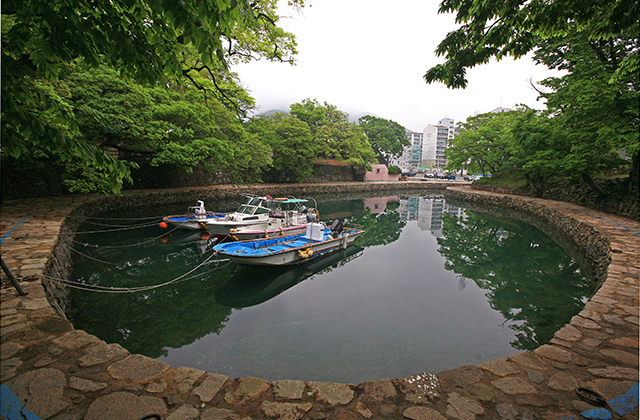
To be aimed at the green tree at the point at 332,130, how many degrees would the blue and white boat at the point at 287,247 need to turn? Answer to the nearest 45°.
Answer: approximately 135° to its right

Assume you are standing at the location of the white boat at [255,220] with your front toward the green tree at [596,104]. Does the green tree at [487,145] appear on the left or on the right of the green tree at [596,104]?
left

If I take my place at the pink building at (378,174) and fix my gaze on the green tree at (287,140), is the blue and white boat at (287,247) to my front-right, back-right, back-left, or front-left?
front-left

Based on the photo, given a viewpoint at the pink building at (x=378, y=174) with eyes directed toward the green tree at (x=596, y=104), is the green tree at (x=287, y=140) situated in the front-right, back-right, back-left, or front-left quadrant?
front-right

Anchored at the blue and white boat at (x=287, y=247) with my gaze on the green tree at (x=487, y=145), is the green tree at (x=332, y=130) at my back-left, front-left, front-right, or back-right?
front-left

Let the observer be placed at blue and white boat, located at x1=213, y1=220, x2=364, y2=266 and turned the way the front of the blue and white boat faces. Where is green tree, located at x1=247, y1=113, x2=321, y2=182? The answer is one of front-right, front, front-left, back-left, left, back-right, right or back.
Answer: back-right

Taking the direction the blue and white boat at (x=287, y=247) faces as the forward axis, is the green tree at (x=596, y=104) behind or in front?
behind

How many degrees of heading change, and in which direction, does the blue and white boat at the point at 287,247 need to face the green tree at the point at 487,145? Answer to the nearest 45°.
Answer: approximately 180°

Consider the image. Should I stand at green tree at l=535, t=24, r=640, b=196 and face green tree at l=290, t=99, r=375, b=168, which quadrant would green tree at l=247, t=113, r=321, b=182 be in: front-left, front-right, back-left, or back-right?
front-left

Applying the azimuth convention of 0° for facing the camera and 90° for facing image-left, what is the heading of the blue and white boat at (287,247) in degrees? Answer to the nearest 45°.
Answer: approximately 45°

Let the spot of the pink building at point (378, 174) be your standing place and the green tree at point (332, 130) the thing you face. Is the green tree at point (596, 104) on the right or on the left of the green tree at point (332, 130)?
left
